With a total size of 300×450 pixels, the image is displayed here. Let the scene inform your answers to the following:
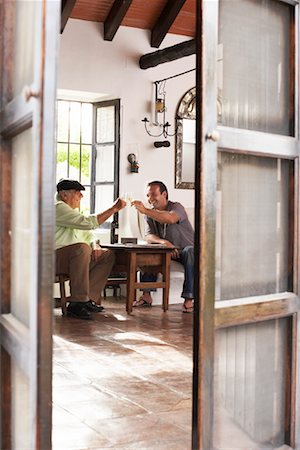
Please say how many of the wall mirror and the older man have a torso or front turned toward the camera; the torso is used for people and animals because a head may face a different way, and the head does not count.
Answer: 1

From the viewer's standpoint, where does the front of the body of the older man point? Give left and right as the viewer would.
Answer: facing to the right of the viewer

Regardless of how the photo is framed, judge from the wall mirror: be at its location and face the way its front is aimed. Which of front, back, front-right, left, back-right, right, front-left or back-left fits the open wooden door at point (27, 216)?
front

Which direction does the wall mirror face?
toward the camera

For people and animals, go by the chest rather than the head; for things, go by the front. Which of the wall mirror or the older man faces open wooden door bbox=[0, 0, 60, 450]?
the wall mirror

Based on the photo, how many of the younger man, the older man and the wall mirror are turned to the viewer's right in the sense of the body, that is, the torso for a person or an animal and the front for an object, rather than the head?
1

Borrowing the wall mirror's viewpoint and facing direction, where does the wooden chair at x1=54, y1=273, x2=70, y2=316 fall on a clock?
The wooden chair is roughly at 1 o'clock from the wall mirror.

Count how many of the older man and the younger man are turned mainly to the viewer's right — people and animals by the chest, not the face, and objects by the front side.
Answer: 1

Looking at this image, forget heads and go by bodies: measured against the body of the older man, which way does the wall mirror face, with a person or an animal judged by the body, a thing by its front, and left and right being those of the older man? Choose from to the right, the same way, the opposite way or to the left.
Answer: to the right

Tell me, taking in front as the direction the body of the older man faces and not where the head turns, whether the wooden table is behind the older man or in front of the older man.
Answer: in front

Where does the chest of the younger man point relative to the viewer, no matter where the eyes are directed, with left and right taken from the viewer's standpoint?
facing the viewer and to the left of the viewer

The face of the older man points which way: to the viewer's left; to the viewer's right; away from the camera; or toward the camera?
to the viewer's right

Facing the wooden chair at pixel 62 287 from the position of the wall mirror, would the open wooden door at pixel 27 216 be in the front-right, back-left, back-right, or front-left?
front-left
